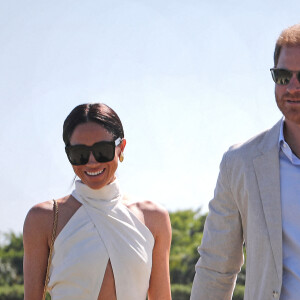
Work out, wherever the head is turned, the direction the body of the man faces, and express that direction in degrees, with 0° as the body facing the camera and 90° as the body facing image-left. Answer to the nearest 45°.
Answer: approximately 0°

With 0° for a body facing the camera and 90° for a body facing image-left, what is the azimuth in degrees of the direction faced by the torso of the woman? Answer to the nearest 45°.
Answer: approximately 0°

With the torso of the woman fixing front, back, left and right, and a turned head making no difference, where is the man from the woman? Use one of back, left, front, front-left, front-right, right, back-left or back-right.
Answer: front-left

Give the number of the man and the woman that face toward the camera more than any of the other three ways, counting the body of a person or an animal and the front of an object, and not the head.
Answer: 2
